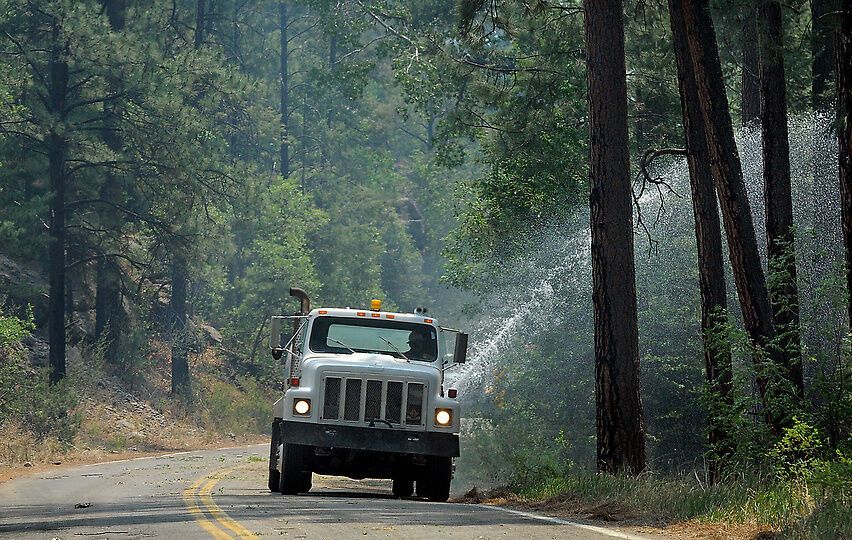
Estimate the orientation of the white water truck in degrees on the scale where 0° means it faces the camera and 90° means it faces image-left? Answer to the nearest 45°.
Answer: approximately 0°

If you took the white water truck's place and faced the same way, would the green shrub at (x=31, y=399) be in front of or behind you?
behind

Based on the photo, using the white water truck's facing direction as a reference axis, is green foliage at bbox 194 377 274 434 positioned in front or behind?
behind
